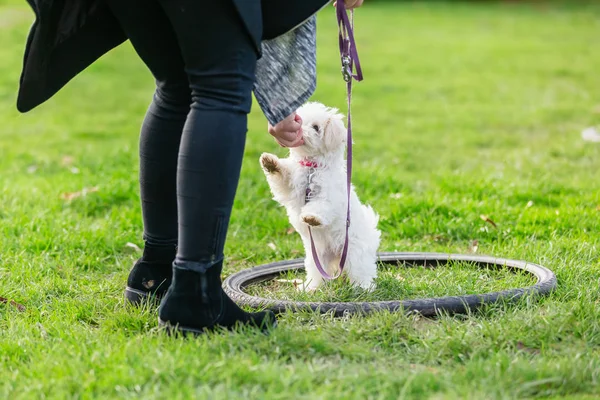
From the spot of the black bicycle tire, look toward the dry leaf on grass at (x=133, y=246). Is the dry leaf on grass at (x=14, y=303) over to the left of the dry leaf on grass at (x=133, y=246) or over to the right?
left

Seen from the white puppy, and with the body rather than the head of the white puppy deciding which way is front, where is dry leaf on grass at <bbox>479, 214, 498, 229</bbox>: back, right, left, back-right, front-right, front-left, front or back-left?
back

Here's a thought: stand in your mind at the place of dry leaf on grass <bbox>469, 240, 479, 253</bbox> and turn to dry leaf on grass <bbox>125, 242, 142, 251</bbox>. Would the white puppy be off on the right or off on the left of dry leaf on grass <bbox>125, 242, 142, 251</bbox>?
left

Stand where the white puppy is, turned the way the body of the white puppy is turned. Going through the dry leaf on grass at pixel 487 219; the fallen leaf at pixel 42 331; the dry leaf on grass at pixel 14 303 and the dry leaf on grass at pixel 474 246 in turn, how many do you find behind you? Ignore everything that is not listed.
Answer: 2

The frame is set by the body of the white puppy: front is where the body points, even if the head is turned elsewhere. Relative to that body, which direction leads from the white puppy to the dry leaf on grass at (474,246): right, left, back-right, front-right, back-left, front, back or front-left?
back

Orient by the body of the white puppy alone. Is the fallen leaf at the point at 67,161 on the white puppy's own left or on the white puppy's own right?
on the white puppy's own right

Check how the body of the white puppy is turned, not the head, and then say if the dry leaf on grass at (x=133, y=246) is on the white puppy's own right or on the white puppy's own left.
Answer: on the white puppy's own right

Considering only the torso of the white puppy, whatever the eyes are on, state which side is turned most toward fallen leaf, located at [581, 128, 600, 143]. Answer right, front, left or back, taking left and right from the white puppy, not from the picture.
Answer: back
